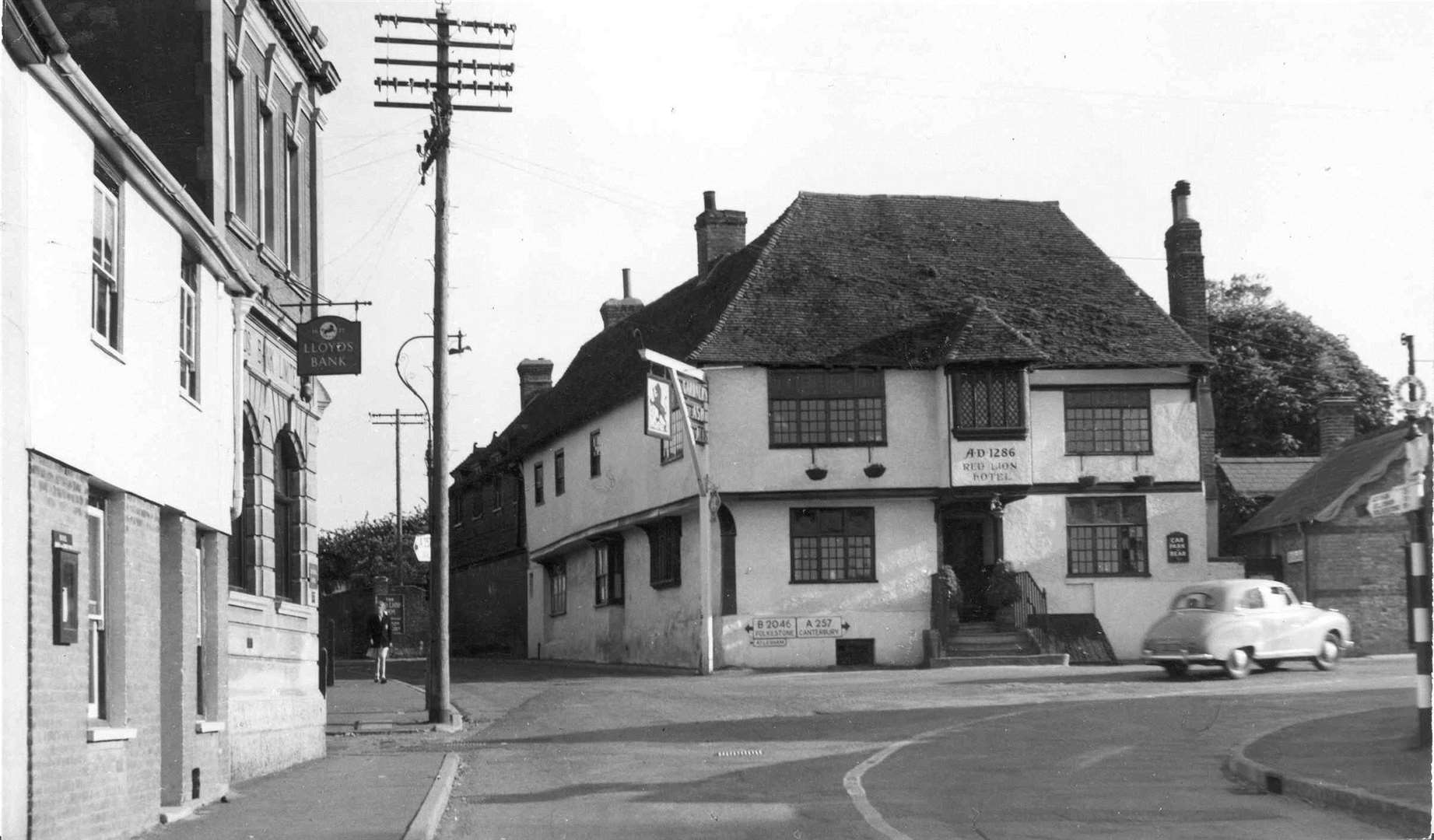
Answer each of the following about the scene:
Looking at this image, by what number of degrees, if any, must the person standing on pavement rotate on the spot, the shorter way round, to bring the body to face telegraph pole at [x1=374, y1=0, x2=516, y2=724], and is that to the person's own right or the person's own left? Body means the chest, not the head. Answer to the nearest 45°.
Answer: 0° — they already face it

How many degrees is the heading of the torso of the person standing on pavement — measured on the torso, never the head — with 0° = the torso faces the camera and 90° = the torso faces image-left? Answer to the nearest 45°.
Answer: approximately 0°

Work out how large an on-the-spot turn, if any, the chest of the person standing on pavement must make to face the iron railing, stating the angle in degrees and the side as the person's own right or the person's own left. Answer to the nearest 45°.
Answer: approximately 90° to the person's own left

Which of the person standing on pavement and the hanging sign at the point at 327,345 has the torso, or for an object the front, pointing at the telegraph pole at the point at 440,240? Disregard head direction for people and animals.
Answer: the person standing on pavement

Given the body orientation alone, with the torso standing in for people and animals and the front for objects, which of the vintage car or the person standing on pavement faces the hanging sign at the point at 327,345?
the person standing on pavement

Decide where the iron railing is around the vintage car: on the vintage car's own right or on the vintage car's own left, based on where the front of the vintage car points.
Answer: on the vintage car's own left

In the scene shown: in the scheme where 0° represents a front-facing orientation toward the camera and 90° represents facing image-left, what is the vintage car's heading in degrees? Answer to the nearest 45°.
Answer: approximately 225°

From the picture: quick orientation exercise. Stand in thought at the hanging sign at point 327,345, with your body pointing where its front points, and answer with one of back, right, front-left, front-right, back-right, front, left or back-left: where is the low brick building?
back-left

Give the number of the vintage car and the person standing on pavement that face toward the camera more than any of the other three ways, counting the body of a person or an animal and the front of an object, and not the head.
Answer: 1

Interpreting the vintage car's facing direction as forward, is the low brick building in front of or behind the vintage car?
in front

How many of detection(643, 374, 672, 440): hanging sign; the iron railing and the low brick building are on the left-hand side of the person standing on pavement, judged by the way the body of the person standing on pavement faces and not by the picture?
3

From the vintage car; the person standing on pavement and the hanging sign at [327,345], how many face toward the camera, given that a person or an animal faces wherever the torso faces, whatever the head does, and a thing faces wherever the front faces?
2

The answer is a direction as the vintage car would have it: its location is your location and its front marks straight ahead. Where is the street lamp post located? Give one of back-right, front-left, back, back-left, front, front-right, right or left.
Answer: back

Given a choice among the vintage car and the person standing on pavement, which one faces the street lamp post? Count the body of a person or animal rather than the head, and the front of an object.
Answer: the person standing on pavement
